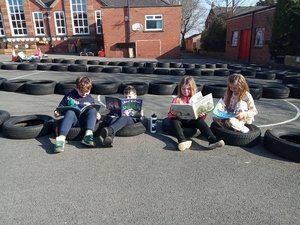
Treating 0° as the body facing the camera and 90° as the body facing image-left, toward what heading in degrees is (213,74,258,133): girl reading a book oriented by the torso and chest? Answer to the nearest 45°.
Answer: approximately 45°

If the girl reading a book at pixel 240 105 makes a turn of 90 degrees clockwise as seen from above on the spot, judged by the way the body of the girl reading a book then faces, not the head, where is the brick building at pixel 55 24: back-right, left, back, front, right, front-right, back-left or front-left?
front

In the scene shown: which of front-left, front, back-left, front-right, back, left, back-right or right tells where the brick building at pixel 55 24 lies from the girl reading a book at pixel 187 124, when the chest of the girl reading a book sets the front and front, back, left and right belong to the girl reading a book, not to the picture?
back-right

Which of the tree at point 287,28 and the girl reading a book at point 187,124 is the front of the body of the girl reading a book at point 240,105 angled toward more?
the girl reading a book

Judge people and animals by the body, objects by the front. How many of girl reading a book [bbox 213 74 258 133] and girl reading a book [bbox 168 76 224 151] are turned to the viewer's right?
0

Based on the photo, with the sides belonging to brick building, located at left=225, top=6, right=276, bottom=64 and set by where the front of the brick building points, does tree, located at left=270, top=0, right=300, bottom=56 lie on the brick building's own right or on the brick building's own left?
on the brick building's own left

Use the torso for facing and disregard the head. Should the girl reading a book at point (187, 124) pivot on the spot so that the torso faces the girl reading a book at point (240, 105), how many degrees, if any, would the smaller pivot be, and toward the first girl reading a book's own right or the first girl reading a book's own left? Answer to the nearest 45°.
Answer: approximately 90° to the first girl reading a book's own left

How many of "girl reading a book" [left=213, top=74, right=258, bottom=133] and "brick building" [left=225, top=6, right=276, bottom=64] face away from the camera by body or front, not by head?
0

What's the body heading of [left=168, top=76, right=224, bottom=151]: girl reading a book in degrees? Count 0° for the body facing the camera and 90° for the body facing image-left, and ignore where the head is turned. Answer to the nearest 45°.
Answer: approximately 0°

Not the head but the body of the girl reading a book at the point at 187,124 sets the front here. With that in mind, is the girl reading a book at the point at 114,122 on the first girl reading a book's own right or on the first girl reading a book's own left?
on the first girl reading a book's own right
